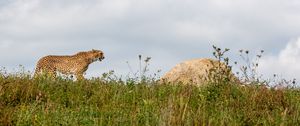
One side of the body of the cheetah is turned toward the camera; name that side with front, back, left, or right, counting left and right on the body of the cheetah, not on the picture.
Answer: right
